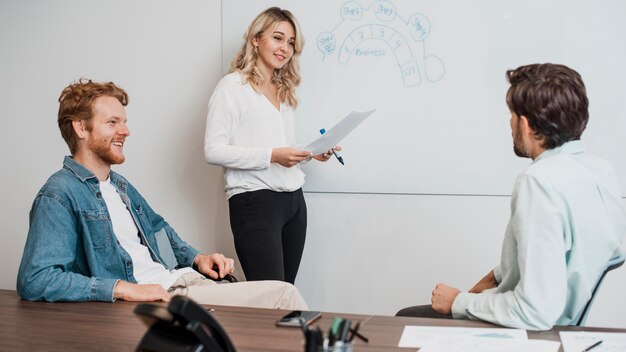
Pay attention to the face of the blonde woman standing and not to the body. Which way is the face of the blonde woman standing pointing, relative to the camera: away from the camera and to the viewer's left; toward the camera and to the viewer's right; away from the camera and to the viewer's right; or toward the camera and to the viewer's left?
toward the camera and to the viewer's right

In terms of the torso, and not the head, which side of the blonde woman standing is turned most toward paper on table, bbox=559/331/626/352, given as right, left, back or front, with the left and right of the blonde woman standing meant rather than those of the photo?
front

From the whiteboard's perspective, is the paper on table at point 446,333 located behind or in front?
in front

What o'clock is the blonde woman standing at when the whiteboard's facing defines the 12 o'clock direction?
The blonde woman standing is roughly at 2 o'clock from the whiteboard.

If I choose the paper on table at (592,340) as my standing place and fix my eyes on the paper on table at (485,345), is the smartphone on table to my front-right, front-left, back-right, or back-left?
front-right

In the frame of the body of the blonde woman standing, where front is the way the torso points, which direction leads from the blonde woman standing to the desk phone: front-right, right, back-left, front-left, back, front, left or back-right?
front-right

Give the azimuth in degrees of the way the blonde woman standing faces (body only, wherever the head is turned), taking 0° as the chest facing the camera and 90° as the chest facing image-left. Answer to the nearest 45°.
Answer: approximately 315°

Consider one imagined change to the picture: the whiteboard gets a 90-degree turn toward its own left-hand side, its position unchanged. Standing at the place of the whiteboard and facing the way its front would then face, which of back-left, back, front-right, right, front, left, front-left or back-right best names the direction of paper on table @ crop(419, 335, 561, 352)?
right

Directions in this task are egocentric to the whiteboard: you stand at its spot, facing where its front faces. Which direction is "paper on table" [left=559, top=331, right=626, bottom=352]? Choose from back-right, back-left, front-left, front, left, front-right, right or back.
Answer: front

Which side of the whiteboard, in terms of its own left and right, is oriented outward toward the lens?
front

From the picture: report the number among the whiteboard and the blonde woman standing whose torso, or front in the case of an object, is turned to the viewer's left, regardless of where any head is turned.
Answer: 0

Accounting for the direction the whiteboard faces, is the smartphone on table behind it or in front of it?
in front

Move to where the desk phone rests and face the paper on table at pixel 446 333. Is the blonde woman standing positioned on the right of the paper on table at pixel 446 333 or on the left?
left
